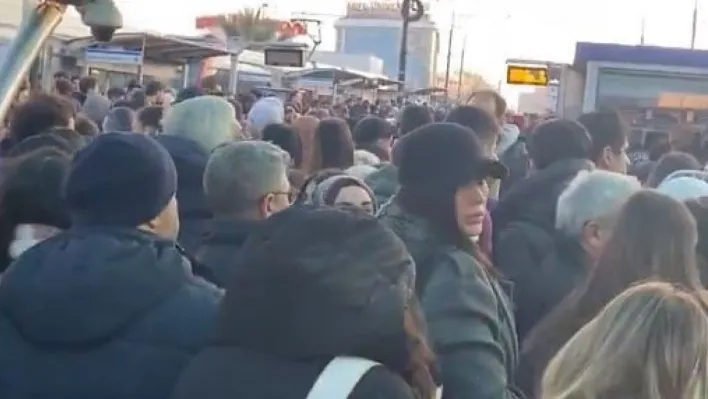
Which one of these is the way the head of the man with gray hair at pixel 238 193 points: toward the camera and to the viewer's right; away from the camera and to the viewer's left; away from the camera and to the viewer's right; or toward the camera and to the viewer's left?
away from the camera and to the viewer's right

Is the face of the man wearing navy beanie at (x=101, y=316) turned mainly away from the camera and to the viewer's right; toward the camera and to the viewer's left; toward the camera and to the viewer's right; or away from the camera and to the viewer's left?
away from the camera and to the viewer's right

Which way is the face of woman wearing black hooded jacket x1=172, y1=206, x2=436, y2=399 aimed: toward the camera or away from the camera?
away from the camera

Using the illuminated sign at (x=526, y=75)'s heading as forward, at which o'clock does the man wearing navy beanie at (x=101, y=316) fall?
The man wearing navy beanie is roughly at 12 o'clock from the illuminated sign.

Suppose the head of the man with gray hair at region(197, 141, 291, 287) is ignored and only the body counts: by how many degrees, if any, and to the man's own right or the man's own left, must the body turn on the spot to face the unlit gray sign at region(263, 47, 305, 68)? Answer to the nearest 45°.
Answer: approximately 45° to the man's own left

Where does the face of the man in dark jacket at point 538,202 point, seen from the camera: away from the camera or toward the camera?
away from the camera

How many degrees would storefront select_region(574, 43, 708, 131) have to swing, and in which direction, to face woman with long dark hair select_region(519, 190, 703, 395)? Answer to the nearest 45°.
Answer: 0° — it already faces them

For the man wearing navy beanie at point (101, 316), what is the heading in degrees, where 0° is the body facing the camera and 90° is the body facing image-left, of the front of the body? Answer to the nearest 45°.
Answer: approximately 225°

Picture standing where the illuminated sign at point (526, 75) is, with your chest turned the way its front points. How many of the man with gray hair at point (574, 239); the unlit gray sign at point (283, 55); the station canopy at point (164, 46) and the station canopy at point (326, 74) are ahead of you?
1

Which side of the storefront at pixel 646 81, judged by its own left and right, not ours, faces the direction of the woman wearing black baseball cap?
front

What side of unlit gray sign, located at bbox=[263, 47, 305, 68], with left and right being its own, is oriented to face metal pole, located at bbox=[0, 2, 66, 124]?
front

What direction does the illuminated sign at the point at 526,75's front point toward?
toward the camera

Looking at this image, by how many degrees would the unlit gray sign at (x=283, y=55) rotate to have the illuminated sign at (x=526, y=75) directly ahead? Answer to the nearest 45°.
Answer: approximately 45° to its left
